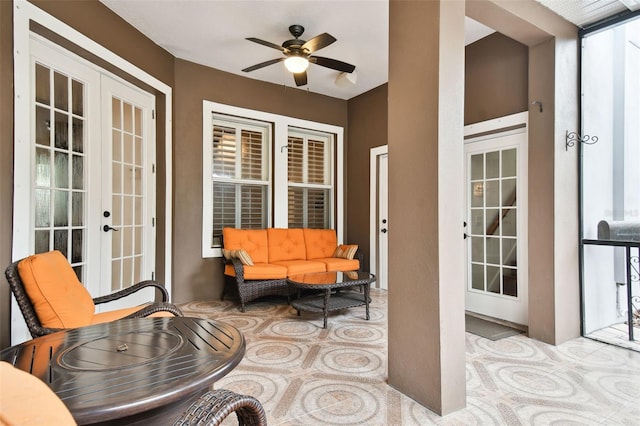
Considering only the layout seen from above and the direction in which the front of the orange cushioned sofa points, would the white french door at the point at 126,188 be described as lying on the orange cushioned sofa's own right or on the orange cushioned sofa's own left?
on the orange cushioned sofa's own right

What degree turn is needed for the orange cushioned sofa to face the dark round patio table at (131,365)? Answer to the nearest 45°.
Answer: approximately 45° to its right

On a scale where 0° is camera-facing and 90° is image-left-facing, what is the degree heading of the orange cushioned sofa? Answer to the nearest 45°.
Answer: approximately 315°

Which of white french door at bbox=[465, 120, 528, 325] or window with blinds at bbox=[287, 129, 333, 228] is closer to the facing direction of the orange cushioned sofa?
the white french door

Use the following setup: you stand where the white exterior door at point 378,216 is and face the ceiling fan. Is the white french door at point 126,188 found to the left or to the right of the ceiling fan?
right

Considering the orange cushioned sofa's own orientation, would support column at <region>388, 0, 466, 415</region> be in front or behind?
in front

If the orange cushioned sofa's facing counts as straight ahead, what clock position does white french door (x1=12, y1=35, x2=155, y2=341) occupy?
The white french door is roughly at 3 o'clock from the orange cushioned sofa.

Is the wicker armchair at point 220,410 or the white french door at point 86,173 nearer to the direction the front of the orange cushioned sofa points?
the wicker armchair

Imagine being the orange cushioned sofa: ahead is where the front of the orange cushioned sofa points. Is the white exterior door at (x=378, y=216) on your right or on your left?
on your left
